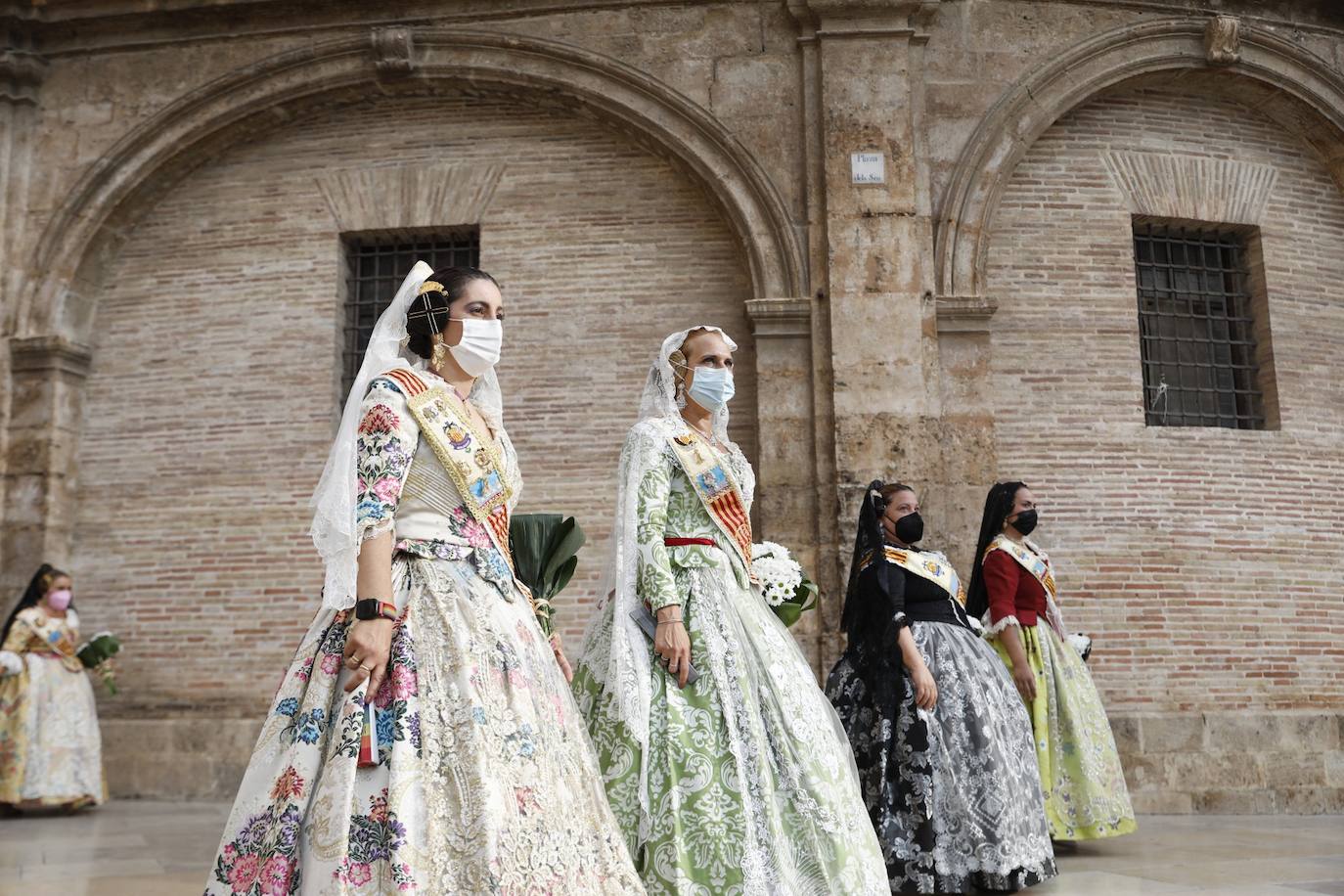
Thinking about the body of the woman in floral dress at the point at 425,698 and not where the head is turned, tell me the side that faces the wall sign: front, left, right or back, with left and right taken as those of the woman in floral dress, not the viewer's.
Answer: left

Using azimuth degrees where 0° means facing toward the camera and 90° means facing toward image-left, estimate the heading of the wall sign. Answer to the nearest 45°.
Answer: approximately 0°

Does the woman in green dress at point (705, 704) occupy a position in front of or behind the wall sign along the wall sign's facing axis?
in front

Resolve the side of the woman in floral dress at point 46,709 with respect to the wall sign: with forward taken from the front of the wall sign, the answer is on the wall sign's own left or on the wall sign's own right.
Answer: on the wall sign's own right

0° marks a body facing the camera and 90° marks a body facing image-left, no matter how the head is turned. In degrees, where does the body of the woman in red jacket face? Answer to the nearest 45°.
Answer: approximately 315°

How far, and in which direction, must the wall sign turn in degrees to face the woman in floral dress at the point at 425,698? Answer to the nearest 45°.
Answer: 0° — it already faces them

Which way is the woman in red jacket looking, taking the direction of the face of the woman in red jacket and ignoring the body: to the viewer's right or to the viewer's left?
to the viewer's right

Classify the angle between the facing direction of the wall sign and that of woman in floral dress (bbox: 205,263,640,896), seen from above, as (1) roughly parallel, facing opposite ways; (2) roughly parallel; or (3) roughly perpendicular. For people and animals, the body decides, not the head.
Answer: roughly perpendicular
